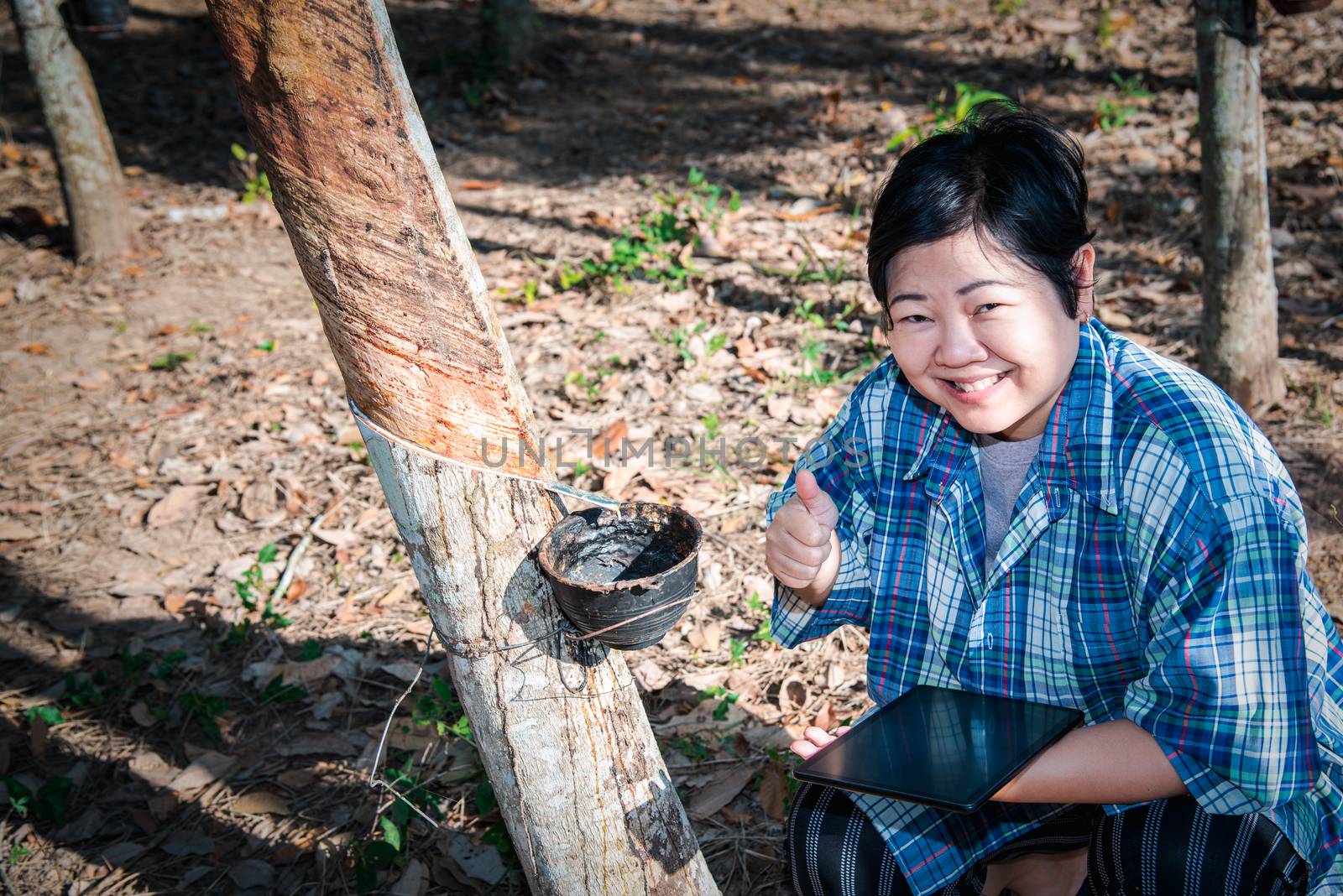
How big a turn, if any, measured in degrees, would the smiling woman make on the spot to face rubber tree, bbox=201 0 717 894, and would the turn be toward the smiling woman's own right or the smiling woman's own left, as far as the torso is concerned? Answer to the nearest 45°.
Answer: approximately 45° to the smiling woman's own right

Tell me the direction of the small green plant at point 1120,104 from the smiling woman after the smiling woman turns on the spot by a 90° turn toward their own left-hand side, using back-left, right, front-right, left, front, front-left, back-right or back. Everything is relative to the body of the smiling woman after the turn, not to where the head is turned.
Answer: back-left

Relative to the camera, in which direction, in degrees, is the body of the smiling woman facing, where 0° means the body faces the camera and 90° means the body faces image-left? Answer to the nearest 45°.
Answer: approximately 45°

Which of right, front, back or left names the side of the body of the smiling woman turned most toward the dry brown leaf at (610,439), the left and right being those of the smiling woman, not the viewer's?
right

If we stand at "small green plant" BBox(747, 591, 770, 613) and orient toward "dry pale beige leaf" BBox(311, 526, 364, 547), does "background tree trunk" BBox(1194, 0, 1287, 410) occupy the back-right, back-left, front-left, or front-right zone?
back-right

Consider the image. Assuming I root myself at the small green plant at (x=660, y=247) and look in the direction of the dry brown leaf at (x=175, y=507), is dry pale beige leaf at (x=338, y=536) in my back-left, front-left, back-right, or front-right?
front-left

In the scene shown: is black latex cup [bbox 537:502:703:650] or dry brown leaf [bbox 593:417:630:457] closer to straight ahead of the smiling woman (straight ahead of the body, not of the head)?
the black latex cup
